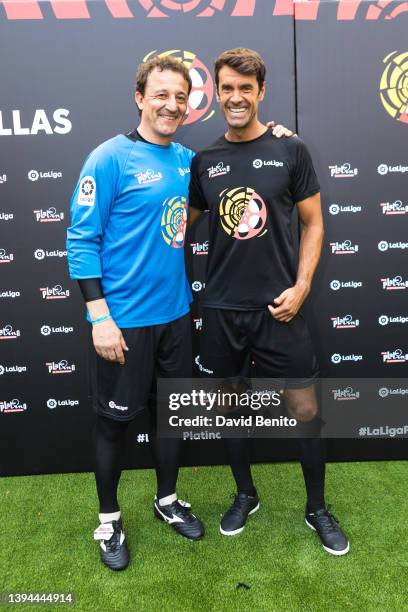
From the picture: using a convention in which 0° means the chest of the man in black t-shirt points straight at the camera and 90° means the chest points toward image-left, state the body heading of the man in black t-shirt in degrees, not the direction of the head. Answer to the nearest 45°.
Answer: approximately 0°
